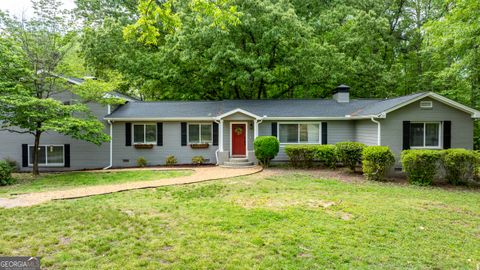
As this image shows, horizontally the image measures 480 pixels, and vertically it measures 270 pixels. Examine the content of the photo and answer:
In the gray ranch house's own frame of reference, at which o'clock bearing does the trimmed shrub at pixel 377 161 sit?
The trimmed shrub is roughly at 10 o'clock from the gray ranch house.

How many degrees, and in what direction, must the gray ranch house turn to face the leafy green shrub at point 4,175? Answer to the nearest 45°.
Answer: approximately 45° to its right

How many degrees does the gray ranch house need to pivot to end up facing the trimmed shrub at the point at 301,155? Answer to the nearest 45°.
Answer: approximately 90° to its left

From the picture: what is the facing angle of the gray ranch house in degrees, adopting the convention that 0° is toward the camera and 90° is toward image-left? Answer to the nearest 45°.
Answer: approximately 0°

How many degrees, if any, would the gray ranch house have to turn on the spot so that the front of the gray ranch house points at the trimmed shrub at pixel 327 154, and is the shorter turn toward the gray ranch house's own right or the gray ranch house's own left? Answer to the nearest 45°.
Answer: approximately 90° to the gray ranch house's own left

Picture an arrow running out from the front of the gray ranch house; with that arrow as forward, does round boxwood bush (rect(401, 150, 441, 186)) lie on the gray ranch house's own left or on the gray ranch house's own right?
on the gray ranch house's own left

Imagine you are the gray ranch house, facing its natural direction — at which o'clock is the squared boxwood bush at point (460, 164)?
The squared boxwood bush is roughly at 10 o'clock from the gray ranch house.

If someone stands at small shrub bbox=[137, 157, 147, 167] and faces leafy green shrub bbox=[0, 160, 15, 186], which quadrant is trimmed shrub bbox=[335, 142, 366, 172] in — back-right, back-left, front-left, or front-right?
back-left

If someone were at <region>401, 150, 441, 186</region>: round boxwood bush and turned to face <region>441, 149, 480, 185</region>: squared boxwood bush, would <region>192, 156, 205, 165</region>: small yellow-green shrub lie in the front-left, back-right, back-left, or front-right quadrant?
back-left
